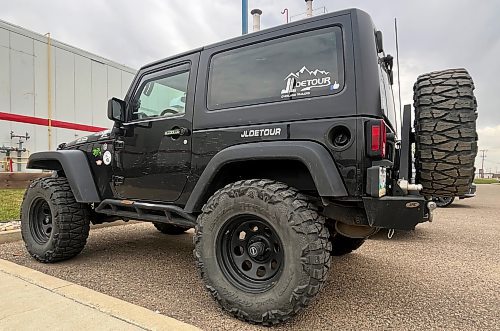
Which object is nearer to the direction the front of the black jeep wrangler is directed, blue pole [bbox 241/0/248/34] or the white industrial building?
the white industrial building

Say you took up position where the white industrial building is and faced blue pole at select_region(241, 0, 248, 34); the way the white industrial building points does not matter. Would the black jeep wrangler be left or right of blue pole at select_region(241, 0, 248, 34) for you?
right

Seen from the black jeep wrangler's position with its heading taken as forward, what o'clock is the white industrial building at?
The white industrial building is roughly at 12 o'clock from the black jeep wrangler.

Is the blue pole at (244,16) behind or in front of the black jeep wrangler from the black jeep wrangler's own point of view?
in front

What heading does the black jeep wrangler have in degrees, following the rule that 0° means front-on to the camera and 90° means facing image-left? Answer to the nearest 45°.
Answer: approximately 135°

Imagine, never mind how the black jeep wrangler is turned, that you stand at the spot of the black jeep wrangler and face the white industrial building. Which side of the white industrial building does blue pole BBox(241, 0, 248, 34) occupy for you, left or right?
right
